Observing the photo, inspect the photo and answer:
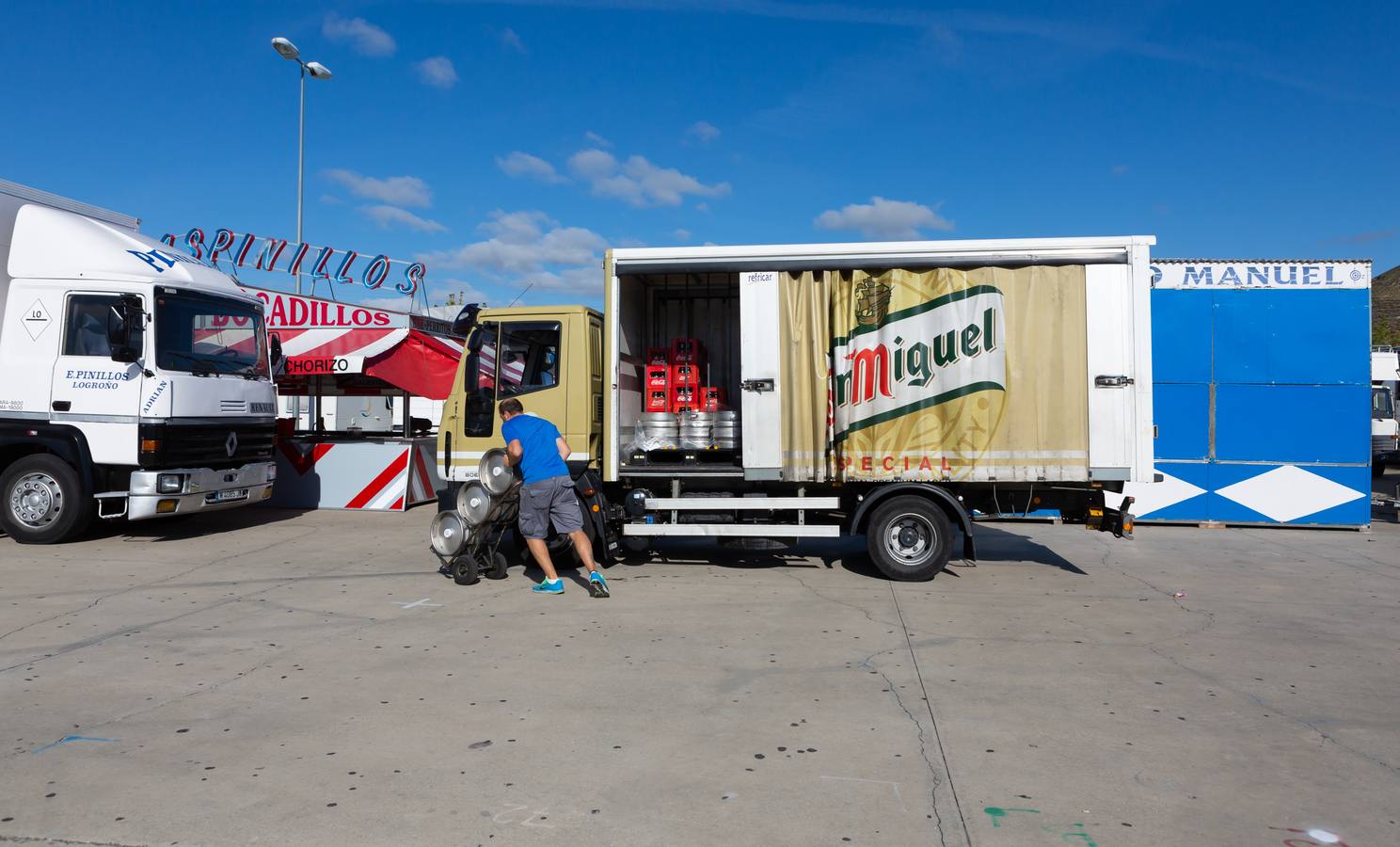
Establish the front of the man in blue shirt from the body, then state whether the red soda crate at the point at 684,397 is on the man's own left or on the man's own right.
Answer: on the man's own right

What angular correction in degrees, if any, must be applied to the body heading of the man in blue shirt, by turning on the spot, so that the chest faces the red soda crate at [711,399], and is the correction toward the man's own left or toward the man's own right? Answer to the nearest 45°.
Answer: approximately 90° to the man's own right

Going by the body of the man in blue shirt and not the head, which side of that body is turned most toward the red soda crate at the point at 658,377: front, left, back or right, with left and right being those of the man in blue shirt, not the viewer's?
right

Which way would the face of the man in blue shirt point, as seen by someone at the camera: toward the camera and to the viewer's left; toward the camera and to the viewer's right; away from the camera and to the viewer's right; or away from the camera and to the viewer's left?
away from the camera and to the viewer's left

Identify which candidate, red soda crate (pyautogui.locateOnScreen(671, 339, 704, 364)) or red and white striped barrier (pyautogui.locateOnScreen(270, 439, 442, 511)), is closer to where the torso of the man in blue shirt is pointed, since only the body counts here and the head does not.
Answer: the red and white striped barrier

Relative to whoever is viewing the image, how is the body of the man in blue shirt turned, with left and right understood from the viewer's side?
facing away from the viewer and to the left of the viewer

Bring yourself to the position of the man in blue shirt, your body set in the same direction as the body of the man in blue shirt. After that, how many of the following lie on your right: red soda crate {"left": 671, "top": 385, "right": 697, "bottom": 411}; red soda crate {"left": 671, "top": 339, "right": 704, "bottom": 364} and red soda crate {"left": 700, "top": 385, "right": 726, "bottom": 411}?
3

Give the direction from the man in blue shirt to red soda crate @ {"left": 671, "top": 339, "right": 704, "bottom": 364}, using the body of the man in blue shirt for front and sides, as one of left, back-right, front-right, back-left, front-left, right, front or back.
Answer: right

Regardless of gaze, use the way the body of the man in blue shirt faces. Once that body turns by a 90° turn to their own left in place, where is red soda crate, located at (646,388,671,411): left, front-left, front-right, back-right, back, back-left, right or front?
back

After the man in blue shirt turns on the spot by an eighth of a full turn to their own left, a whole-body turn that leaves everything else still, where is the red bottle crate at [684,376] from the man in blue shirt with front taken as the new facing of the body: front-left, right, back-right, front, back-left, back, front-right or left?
back-right
